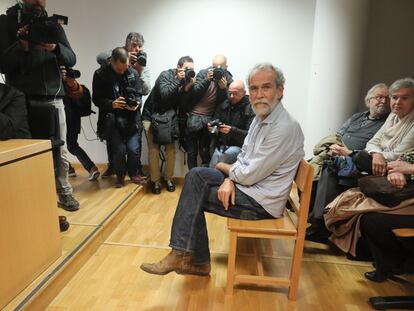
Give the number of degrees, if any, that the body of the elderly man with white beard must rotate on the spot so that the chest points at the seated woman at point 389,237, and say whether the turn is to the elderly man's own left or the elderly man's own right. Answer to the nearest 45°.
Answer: approximately 180°

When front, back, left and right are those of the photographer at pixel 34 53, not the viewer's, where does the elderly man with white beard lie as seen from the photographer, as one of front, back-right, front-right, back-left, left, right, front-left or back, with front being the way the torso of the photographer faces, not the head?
front-left

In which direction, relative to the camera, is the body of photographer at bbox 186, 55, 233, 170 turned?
toward the camera

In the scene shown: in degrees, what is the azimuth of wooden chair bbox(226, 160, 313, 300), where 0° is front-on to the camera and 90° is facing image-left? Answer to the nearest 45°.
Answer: approximately 90°

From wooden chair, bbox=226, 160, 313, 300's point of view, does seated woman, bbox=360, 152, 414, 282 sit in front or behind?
behind

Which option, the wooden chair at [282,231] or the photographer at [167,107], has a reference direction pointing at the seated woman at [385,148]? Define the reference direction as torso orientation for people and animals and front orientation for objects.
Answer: the photographer

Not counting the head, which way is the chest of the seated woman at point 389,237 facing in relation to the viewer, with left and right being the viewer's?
facing to the left of the viewer

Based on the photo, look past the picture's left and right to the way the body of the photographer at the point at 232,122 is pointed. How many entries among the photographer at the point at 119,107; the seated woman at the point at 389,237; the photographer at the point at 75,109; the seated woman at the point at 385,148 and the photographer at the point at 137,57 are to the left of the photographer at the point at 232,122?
2

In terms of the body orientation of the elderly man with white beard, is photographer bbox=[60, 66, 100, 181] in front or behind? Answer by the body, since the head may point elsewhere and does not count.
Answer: in front

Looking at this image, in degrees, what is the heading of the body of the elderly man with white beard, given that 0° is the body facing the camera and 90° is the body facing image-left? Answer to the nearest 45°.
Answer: approximately 90°

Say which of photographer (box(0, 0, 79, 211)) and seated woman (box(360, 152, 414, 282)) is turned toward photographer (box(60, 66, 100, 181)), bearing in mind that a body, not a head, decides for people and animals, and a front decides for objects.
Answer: the seated woman

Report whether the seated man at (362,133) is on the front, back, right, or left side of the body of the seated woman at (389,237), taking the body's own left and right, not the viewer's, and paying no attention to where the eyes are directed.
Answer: right
